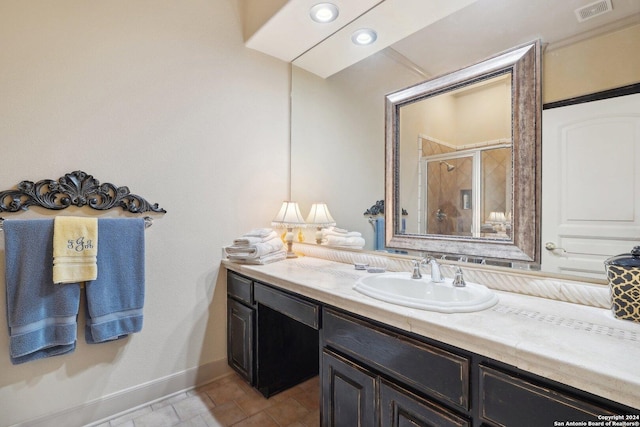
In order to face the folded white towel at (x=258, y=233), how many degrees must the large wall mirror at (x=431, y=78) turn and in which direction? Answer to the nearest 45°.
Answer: approximately 45° to its right

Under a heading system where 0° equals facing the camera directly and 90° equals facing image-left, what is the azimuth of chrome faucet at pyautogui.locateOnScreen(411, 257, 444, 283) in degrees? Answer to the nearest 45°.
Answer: approximately 45°

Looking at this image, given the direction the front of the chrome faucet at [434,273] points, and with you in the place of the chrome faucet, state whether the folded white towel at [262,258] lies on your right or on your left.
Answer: on your right

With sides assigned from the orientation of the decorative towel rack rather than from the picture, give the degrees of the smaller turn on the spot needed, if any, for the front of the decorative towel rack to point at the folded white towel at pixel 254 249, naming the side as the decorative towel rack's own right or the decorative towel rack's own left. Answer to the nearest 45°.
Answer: approximately 90° to the decorative towel rack's own left

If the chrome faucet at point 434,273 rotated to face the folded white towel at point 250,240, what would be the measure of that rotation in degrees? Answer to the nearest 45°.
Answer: approximately 45° to its right

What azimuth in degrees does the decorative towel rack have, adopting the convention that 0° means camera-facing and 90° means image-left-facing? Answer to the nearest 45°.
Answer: approximately 0°

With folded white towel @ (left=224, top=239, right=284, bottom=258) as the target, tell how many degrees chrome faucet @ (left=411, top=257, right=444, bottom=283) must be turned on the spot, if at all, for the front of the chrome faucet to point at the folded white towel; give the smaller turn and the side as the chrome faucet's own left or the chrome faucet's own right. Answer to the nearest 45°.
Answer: approximately 45° to the chrome faucet's own right

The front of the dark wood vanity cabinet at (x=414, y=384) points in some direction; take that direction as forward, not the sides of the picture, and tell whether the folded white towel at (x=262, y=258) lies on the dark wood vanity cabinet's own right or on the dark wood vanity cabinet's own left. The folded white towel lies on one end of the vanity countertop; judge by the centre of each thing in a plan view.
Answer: on the dark wood vanity cabinet's own right

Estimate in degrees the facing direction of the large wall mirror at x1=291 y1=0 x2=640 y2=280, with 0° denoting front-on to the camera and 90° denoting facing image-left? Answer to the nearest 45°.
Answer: approximately 45°

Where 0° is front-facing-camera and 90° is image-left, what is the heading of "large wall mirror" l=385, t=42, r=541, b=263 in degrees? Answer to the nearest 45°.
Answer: approximately 45°
